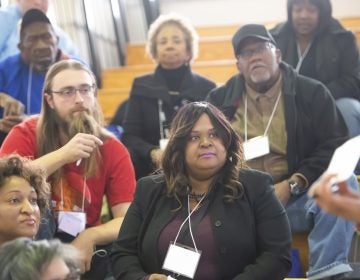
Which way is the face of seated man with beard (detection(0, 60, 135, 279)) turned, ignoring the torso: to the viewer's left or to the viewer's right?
to the viewer's right

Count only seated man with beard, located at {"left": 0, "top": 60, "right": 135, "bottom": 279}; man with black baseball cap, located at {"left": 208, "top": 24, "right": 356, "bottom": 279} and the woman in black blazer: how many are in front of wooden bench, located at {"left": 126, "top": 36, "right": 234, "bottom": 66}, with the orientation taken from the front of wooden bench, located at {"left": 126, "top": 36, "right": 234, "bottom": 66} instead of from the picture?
3

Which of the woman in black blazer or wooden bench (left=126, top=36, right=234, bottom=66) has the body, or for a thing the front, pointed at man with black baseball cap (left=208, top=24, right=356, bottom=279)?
the wooden bench

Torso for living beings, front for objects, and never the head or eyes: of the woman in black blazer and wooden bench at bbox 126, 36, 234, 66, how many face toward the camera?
2

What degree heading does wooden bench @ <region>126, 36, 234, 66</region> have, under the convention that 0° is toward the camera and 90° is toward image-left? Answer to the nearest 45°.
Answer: approximately 0°

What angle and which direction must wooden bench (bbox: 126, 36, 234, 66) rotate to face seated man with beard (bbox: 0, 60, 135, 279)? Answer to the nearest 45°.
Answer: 0° — it already faces them

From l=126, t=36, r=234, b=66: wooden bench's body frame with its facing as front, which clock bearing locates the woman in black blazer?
The woman in black blazer is roughly at 12 o'clock from the wooden bench.

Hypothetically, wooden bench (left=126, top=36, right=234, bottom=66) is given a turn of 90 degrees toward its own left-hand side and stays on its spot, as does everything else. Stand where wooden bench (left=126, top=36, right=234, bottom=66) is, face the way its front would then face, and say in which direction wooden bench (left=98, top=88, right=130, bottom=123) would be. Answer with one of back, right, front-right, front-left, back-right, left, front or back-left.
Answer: back-right

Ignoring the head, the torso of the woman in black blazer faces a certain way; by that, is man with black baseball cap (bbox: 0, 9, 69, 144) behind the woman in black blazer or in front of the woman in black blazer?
behind
